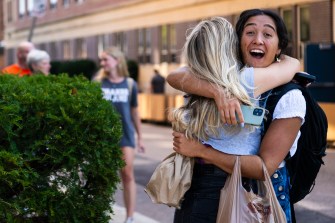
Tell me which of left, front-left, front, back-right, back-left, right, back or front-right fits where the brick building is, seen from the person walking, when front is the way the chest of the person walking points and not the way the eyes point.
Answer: back-right

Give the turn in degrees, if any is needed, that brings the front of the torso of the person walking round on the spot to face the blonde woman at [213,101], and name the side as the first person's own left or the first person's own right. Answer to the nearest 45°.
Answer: approximately 45° to the first person's own left

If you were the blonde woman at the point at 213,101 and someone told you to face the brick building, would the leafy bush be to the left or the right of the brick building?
left

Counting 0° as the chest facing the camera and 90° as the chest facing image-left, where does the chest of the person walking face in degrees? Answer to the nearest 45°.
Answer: approximately 45°

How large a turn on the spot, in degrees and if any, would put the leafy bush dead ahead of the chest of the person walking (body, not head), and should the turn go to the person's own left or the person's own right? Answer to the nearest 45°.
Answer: approximately 45° to the person's own left

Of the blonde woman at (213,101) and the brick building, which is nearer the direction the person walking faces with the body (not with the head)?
the blonde woman

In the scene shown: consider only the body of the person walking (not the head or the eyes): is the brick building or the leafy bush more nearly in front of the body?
the leafy bush
